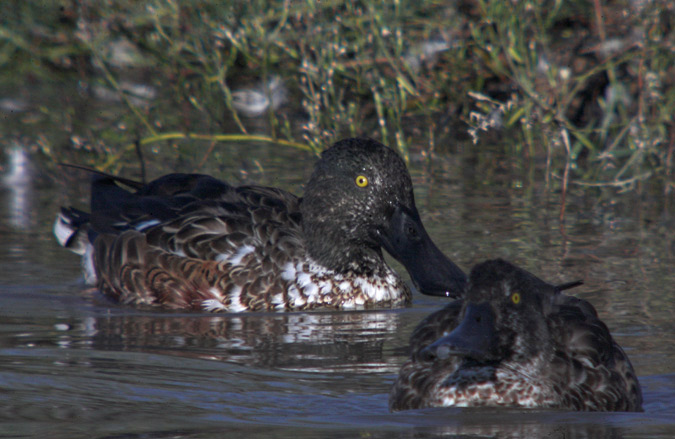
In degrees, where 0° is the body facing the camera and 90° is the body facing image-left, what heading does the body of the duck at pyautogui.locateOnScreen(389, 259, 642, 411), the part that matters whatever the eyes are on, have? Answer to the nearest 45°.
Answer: approximately 45°
